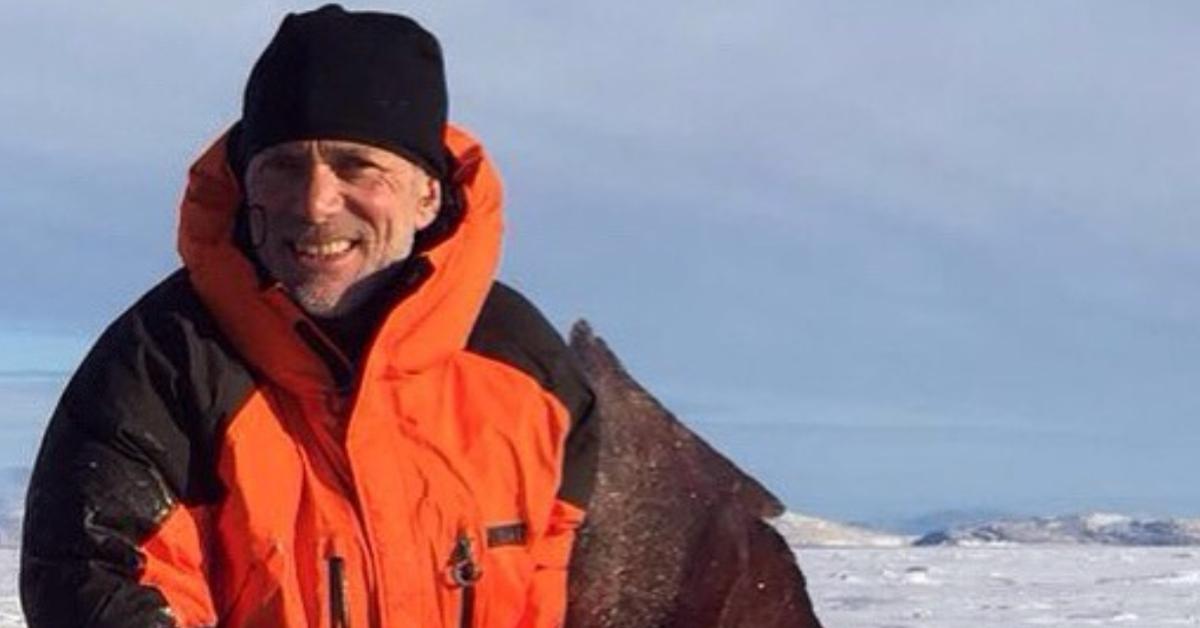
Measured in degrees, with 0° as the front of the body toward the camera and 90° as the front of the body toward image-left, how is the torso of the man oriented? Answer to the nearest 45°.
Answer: approximately 0°
